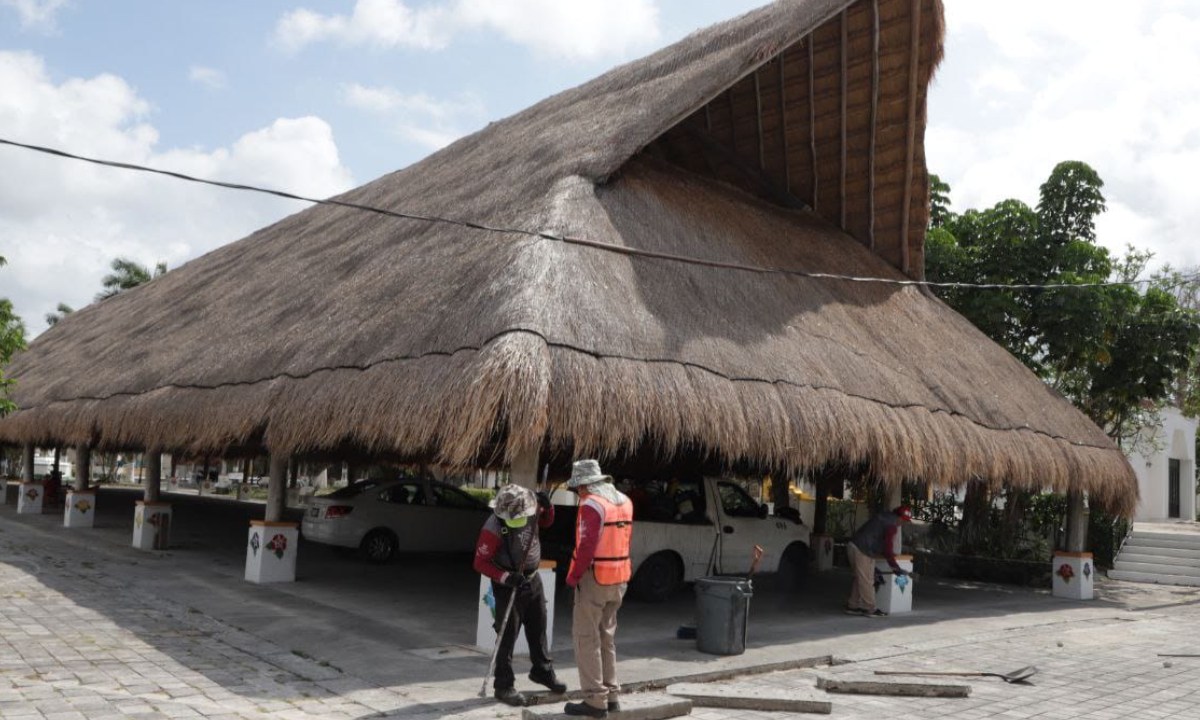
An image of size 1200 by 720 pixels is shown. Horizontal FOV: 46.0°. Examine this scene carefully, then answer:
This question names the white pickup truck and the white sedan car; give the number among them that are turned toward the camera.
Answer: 0

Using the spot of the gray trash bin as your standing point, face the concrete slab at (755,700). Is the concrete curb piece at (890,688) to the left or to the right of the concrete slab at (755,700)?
left

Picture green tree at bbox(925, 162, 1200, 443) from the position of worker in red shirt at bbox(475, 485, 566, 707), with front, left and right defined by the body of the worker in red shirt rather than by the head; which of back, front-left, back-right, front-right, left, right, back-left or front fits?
left

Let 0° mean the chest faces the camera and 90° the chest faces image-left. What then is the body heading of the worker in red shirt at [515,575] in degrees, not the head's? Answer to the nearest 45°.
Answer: approximately 315°

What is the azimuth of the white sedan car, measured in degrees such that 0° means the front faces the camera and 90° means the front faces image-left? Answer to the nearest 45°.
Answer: approximately 225°

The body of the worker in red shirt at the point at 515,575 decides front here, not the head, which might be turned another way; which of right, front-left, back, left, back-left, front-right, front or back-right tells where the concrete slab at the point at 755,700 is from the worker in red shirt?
front-left

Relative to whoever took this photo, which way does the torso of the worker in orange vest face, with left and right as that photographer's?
facing away from the viewer and to the left of the viewer

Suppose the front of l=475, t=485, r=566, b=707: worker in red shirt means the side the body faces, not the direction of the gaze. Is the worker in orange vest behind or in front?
in front

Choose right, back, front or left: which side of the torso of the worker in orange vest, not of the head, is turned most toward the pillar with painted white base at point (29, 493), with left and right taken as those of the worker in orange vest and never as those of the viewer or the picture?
front

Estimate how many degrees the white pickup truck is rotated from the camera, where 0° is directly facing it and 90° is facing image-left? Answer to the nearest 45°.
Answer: approximately 225°

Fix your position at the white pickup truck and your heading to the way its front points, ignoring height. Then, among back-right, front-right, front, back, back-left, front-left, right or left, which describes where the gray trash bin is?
back-right

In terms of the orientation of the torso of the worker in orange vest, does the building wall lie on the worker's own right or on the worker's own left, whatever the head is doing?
on the worker's own right

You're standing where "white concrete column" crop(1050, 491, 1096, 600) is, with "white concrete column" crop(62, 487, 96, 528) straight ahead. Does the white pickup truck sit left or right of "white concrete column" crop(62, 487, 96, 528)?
left

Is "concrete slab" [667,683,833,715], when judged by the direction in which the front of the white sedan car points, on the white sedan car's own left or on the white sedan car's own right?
on the white sedan car's own right

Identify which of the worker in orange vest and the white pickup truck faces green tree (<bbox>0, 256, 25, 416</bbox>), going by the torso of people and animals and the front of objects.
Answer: the worker in orange vest

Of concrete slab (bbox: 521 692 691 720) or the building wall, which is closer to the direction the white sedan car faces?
the building wall

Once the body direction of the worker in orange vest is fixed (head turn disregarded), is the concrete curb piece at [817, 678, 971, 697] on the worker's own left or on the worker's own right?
on the worker's own right
